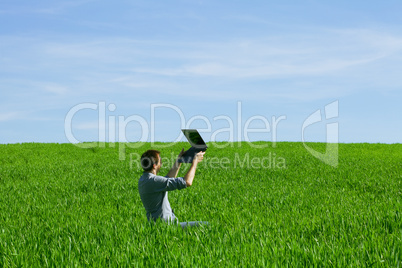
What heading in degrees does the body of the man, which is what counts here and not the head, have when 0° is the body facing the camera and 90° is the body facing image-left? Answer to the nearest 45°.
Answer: approximately 225°

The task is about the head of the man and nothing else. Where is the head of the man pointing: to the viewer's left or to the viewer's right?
to the viewer's right
